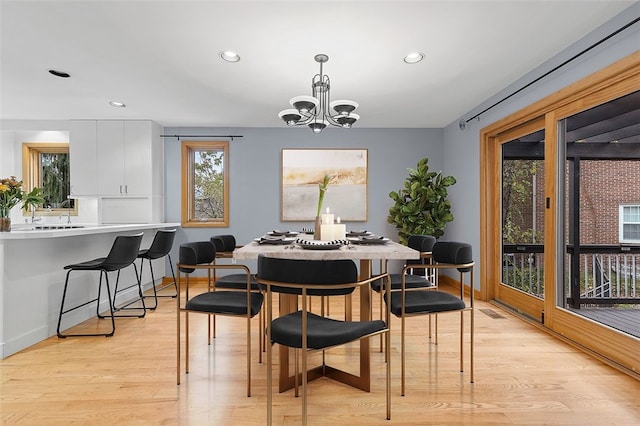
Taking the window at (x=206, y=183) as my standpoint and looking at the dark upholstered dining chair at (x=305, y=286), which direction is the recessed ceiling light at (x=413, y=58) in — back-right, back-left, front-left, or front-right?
front-left

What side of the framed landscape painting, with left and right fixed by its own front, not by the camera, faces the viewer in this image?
front

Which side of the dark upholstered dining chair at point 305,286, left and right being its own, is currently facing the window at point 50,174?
left

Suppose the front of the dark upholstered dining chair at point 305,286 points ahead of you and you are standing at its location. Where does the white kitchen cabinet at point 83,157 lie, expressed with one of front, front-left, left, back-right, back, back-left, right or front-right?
left

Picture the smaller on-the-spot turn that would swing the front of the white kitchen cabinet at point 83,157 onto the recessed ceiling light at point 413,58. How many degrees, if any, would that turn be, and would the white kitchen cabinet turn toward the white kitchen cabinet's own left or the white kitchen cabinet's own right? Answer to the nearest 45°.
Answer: approximately 45° to the white kitchen cabinet's own left

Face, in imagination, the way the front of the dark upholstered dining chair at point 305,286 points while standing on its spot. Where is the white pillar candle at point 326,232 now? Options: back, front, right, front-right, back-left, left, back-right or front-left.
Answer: front-left

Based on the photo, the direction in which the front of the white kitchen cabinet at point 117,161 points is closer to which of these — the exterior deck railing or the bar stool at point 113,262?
the bar stool

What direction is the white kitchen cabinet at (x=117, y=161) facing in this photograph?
toward the camera

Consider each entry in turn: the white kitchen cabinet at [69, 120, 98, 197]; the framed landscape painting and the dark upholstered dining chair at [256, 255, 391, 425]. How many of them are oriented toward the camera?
2

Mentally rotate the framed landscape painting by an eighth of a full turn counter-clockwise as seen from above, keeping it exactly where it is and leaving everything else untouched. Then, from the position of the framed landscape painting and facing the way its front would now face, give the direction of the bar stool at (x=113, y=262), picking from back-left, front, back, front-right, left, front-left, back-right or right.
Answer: right

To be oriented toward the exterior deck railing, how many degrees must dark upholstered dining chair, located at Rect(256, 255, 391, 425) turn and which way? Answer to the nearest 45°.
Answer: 0° — it already faces it

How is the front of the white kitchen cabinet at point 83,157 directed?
toward the camera

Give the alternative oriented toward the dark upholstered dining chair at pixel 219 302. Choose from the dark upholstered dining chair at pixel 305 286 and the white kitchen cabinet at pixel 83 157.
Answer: the white kitchen cabinet

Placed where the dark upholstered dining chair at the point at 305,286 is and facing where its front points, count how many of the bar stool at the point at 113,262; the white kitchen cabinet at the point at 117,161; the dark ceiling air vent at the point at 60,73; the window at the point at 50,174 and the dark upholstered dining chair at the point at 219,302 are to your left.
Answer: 5

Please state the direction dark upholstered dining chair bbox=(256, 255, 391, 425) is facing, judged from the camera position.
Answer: facing away from the viewer and to the right of the viewer
